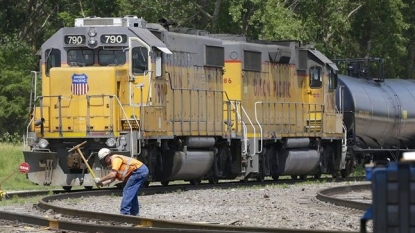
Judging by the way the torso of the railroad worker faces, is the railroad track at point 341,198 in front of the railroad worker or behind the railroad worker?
behind

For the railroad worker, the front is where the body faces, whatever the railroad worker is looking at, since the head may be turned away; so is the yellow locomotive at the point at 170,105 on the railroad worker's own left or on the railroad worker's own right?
on the railroad worker's own right

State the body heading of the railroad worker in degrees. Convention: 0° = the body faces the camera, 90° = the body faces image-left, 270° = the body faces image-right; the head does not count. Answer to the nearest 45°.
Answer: approximately 90°
